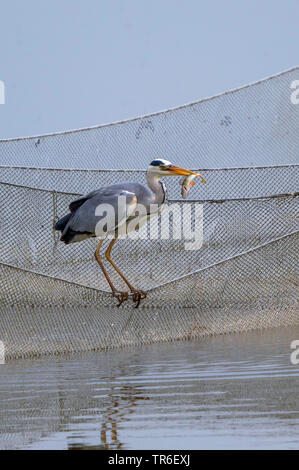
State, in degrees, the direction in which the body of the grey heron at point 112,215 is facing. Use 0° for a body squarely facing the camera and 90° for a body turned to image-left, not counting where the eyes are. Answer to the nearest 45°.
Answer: approximately 270°
